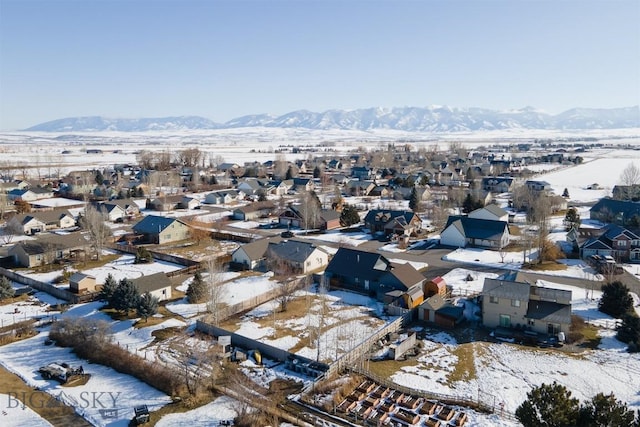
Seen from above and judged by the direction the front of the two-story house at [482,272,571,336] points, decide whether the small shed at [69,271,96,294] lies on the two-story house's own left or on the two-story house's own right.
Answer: on the two-story house's own left

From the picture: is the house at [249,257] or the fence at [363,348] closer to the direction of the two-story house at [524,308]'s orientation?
the house

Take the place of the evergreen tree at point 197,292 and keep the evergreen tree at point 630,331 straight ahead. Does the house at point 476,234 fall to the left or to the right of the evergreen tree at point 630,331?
left

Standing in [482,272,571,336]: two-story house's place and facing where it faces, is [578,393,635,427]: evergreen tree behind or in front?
behind

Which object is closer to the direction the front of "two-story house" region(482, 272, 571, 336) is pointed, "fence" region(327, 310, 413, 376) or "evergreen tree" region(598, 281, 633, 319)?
the evergreen tree

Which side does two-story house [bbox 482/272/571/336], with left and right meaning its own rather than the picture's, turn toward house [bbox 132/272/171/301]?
left

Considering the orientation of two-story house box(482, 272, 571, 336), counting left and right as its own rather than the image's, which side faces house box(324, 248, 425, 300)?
left

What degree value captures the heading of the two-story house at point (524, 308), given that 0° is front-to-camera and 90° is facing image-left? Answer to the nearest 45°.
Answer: approximately 180°

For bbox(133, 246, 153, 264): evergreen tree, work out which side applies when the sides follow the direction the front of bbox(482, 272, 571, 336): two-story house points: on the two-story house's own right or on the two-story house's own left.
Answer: on the two-story house's own left
